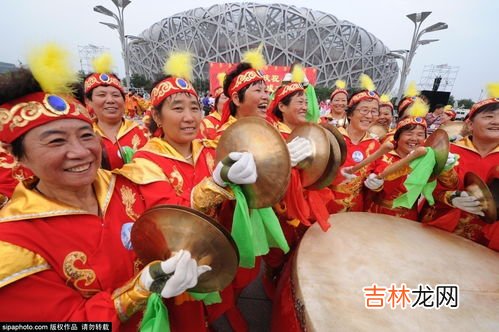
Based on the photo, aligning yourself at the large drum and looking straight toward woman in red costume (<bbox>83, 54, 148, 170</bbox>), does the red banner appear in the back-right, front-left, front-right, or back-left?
front-right

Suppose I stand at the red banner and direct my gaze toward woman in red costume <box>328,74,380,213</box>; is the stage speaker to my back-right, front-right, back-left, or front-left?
back-left

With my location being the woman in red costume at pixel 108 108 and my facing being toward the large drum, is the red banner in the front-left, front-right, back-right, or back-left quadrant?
back-left

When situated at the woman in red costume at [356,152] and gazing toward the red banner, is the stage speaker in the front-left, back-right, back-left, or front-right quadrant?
front-right

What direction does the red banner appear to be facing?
toward the camera

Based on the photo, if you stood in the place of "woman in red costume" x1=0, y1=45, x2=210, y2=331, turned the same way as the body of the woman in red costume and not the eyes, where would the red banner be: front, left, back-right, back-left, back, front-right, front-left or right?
left

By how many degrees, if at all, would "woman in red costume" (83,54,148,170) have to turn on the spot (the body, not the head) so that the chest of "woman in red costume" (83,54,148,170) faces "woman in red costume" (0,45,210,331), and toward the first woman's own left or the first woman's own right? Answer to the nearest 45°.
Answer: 0° — they already face them

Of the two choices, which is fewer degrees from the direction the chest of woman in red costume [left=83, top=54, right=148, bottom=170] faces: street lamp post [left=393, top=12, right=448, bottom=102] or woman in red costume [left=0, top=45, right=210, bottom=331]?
the woman in red costume

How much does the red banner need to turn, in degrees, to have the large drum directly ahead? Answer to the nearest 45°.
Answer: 0° — it already faces it

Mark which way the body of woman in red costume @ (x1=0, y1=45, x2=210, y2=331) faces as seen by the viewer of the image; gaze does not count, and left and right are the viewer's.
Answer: facing the viewer and to the right of the viewer

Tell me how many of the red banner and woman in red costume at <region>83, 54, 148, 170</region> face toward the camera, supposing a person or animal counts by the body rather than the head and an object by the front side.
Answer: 2

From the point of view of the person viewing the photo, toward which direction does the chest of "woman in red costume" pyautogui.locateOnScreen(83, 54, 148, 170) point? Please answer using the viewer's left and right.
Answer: facing the viewer
